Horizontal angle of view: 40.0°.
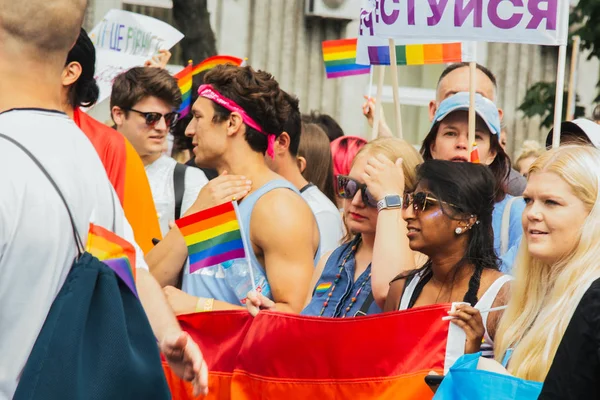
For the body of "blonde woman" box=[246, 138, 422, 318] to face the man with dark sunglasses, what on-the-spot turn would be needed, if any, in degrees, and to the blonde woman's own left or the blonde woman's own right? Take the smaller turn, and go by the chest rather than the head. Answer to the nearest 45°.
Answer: approximately 90° to the blonde woman's own right

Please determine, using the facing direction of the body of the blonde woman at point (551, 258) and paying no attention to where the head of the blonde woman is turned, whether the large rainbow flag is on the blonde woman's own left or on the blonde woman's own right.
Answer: on the blonde woman's own right

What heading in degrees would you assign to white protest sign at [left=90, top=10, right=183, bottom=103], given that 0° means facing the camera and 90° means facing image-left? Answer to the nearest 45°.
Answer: approximately 0°

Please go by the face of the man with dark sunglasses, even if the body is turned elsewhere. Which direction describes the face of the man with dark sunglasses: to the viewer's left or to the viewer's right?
to the viewer's right

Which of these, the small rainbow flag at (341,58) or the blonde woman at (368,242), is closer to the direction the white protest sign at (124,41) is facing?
the blonde woman

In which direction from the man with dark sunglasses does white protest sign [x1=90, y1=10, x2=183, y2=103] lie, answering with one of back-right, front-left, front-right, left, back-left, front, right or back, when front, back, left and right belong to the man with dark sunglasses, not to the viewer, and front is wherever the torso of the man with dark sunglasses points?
back-left

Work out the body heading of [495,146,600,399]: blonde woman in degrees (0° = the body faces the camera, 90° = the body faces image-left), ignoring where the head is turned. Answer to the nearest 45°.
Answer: approximately 45°

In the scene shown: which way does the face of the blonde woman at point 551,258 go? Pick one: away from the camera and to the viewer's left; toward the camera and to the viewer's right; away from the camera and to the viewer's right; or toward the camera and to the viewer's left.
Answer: toward the camera and to the viewer's left

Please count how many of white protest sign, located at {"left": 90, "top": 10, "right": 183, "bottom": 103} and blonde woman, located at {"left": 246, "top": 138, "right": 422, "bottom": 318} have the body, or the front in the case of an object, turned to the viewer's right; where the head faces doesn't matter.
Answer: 0

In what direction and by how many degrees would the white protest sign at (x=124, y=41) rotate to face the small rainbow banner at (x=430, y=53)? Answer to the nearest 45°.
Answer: approximately 45° to its left

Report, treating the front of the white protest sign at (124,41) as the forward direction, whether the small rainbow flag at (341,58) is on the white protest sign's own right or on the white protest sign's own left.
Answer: on the white protest sign's own left

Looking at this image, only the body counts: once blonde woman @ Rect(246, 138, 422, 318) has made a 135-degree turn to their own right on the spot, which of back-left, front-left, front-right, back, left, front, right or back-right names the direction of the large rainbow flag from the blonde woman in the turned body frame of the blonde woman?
left

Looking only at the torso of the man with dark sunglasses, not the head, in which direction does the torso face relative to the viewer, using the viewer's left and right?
facing the viewer and to the right of the viewer

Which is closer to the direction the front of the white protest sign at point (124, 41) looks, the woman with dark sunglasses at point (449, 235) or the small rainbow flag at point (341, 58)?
the woman with dark sunglasses

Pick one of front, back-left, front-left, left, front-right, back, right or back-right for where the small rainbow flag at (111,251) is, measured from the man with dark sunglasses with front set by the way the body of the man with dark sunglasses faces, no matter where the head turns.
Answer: front-right

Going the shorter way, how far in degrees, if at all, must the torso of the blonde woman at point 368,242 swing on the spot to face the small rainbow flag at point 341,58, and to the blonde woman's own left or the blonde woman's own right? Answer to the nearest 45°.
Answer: approximately 135° to the blonde woman's own right
